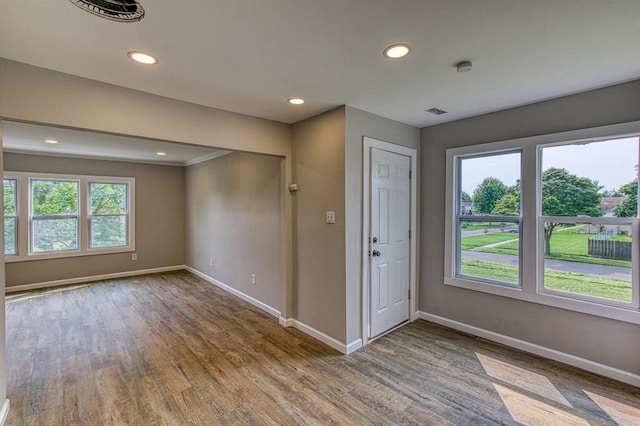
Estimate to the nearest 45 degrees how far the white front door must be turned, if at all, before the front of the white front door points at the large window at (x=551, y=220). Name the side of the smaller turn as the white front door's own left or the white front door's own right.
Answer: approximately 45° to the white front door's own left

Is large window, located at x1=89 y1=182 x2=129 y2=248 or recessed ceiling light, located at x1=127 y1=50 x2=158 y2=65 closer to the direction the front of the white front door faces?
the recessed ceiling light

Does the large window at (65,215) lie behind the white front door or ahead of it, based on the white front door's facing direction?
behind

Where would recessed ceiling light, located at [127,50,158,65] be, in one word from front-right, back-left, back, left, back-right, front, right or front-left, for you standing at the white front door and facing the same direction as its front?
right

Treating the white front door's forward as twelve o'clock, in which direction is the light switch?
The light switch is roughly at 3 o'clock from the white front door.

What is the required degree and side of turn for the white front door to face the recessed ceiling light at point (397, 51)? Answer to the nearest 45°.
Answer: approximately 45° to its right

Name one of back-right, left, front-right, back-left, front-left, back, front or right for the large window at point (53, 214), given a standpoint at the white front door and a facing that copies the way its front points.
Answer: back-right

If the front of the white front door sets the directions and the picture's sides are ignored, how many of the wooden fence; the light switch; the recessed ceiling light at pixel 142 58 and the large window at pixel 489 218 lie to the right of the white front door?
2

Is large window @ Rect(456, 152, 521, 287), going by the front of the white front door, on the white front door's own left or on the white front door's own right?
on the white front door's own left

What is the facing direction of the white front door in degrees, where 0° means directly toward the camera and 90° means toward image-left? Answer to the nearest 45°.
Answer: approximately 315°
